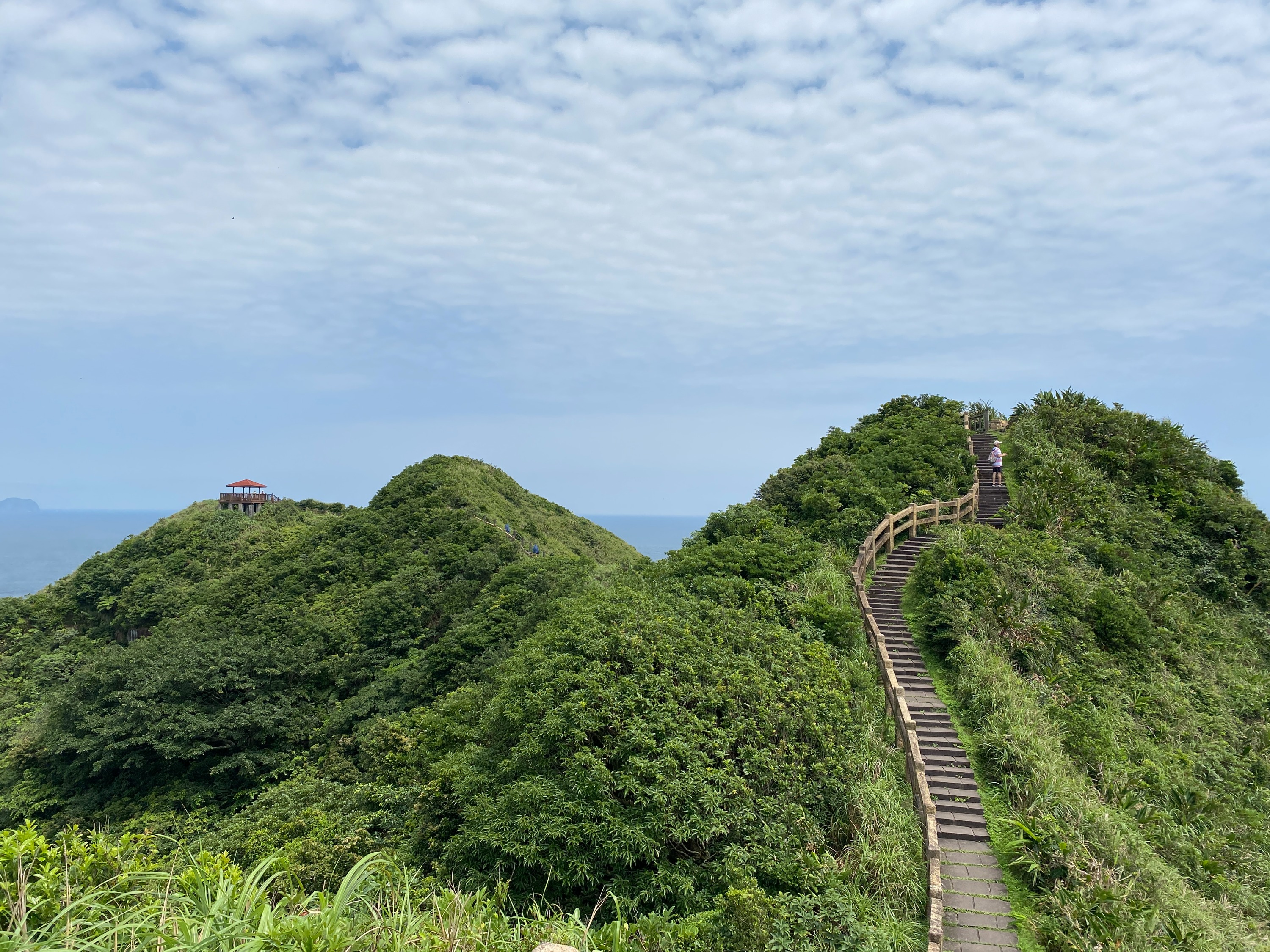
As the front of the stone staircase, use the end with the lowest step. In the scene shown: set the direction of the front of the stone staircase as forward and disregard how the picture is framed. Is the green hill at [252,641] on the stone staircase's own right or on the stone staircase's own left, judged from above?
on the stone staircase's own right

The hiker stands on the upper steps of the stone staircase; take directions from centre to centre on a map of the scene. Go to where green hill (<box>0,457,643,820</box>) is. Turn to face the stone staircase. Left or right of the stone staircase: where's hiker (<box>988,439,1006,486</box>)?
left

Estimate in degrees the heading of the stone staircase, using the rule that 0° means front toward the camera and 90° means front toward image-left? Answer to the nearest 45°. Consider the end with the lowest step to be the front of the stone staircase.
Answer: approximately 0°
